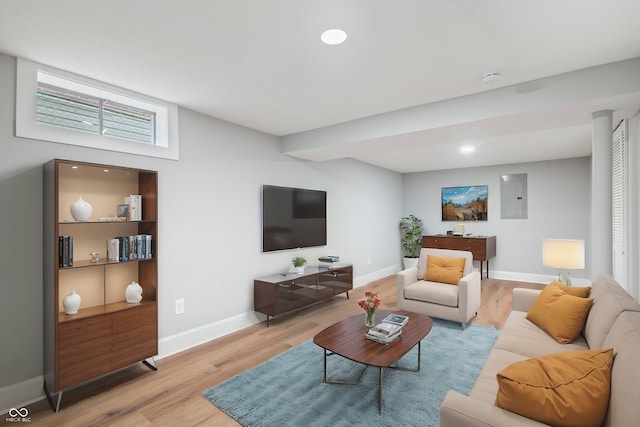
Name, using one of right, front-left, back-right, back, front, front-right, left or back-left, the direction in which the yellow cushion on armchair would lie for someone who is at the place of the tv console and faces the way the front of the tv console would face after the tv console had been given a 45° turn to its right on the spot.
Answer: left

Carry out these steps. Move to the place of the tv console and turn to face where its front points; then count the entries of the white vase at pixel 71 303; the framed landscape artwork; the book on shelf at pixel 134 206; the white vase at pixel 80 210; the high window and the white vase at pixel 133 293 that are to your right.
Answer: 5

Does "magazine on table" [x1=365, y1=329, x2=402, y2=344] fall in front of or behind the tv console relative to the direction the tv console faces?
in front

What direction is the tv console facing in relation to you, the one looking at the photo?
facing the viewer and to the right of the viewer

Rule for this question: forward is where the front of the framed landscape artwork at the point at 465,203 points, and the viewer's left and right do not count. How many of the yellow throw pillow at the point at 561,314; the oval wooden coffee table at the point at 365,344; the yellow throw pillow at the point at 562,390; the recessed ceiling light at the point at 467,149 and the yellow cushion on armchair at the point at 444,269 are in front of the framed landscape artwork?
5

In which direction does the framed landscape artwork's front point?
toward the camera

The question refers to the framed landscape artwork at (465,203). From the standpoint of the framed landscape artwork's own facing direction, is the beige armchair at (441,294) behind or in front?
in front

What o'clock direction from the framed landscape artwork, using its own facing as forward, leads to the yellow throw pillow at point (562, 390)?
The yellow throw pillow is roughly at 12 o'clock from the framed landscape artwork.

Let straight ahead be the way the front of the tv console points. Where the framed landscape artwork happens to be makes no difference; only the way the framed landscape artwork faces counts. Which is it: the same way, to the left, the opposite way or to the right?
to the right

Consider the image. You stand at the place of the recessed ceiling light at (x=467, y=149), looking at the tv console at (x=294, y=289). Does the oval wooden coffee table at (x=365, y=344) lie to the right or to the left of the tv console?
left

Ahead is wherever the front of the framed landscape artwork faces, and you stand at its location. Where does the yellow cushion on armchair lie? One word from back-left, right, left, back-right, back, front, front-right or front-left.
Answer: front

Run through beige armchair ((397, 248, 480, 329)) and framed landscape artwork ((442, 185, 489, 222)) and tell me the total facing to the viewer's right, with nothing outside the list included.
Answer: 0

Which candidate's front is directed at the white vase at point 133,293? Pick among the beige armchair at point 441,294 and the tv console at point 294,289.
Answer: the beige armchair

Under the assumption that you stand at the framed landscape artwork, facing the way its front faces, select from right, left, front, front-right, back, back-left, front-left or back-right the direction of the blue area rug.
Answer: front

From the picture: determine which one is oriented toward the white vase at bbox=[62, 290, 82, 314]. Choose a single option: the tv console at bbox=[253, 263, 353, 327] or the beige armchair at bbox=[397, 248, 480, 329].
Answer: the beige armchair

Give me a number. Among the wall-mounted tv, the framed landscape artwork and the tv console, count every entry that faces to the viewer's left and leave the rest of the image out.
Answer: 0

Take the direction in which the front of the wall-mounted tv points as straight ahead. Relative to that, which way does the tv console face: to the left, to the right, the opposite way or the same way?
the same way

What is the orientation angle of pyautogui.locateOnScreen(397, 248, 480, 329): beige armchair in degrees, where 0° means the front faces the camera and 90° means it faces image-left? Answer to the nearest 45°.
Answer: approximately 45°

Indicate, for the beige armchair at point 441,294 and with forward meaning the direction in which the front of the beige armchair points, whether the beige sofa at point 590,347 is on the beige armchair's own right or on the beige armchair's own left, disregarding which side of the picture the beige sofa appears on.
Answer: on the beige armchair's own left

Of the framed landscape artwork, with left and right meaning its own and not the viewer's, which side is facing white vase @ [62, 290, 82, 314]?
front

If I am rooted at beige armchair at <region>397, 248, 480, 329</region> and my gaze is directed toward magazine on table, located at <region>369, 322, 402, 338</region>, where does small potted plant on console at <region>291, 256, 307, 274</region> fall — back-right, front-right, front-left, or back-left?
front-right
